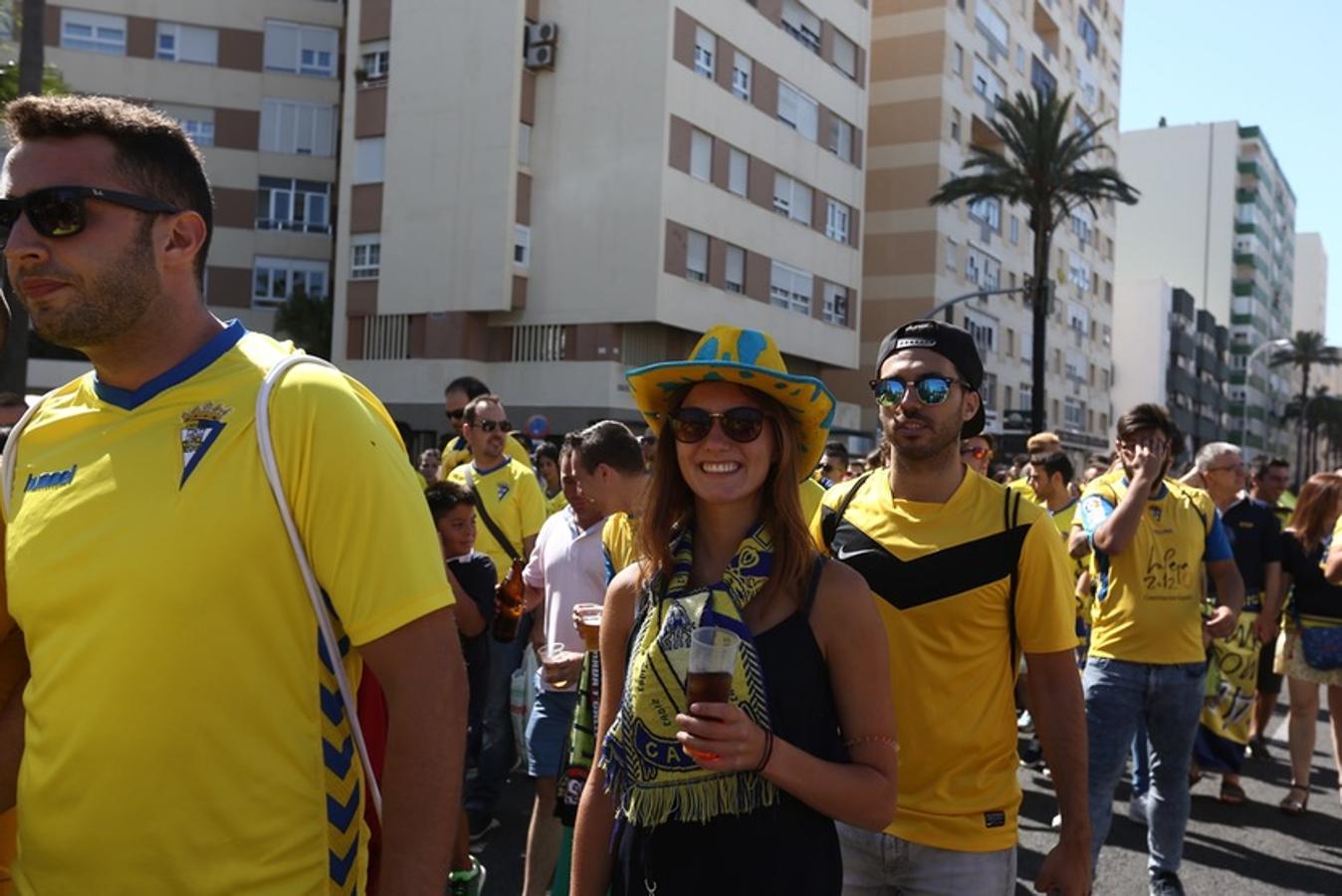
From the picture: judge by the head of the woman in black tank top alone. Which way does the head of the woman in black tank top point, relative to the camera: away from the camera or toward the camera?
toward the camera

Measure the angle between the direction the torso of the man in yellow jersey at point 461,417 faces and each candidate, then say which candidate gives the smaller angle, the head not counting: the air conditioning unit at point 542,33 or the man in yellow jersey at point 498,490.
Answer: the man in yellow jersey

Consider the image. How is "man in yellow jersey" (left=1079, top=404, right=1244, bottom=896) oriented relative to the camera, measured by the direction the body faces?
toward the camera

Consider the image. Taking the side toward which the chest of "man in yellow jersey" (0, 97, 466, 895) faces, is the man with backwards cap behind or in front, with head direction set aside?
behind

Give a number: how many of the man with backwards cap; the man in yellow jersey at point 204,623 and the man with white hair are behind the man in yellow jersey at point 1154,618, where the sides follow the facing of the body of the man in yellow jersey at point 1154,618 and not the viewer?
1

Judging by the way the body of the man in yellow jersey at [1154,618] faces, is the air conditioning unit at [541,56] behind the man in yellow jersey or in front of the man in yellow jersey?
behind

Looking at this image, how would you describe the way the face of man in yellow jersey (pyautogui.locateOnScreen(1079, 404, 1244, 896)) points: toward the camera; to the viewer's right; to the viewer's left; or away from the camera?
toward the camera

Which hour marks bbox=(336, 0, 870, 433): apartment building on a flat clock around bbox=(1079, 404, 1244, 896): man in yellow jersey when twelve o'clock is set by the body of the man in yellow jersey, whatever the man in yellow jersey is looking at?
The apartment building is roughly at 5 o'clock from the man in yellow jersey.

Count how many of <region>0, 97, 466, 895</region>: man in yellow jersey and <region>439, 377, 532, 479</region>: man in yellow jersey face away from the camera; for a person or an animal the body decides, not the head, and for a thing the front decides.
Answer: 0

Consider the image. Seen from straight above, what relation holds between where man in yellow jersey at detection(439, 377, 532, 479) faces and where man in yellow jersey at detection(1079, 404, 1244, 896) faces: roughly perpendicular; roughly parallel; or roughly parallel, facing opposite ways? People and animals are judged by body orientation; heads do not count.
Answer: roughly parallel

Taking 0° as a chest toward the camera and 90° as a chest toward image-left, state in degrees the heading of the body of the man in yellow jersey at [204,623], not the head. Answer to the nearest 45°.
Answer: approximately 45°

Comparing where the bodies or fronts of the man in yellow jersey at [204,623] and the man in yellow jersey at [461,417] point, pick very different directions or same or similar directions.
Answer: same or similar directions

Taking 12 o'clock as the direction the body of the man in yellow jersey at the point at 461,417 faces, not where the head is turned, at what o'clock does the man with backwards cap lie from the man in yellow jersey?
The man with backwards cap is roughly at 10 o'clock from the man in yellow jersey.

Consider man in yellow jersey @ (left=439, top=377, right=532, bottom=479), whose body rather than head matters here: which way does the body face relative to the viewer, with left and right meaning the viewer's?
facing the viewer and to the left of the viewer

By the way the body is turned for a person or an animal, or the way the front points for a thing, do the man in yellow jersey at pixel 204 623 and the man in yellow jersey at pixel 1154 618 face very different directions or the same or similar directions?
same or similar directions
